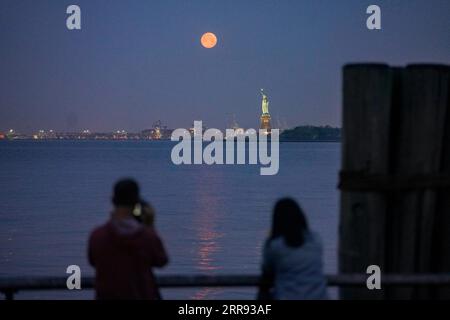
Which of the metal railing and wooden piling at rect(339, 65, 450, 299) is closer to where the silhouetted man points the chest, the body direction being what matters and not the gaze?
the metal railing

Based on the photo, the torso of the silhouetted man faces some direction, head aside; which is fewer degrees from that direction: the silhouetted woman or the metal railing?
the metal railing

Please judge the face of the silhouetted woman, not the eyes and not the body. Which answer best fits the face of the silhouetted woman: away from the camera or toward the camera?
away from the camera

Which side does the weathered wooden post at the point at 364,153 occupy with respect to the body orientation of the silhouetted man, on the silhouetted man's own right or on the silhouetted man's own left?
on the silhouetted man's own right

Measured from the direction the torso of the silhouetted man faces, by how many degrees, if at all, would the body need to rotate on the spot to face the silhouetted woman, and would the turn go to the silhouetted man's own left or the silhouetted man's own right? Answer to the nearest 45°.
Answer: approximately 90° to the silhouetted man's own right

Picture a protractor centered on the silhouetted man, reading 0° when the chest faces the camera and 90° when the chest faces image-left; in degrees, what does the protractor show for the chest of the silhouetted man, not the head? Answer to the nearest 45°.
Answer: approximately 180°

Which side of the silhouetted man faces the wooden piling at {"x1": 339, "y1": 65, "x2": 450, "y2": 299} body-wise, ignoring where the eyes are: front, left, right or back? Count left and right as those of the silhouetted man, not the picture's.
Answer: right
